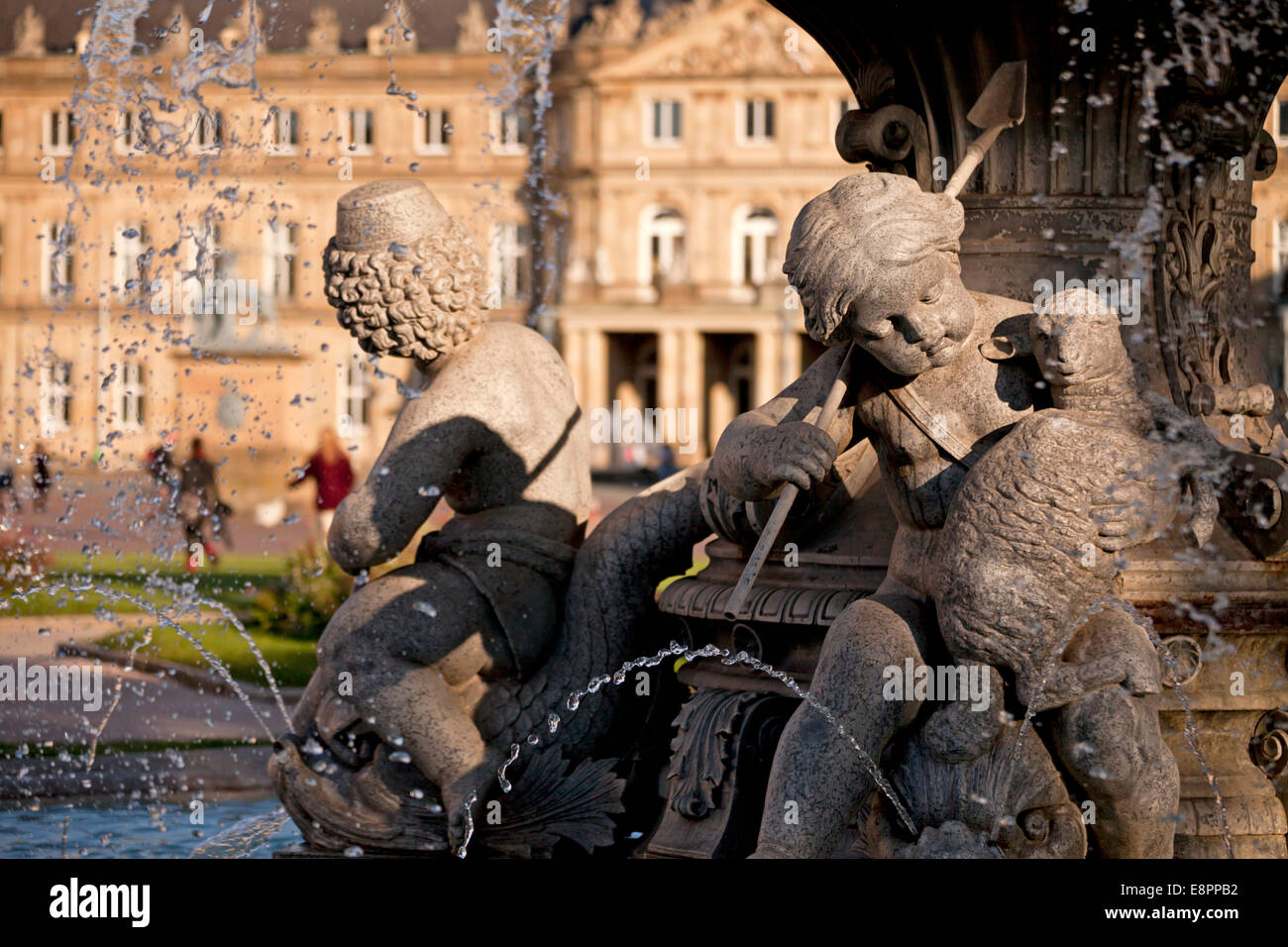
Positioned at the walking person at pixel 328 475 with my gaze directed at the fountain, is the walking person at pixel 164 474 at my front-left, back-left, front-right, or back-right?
back-right

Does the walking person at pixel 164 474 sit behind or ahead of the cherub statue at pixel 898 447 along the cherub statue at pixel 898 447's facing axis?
behind

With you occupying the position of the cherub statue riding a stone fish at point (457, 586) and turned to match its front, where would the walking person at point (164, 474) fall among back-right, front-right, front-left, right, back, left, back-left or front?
front-right

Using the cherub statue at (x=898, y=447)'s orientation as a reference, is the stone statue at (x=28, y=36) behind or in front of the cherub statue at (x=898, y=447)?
behind

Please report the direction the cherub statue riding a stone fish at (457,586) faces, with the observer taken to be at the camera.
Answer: facing away from the viewer and to the left of the viewer

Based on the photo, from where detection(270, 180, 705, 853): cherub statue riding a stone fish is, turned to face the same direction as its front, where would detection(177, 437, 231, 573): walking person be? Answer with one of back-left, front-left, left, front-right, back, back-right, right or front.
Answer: front-right

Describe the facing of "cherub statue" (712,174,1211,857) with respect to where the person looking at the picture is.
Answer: facing the viewer
